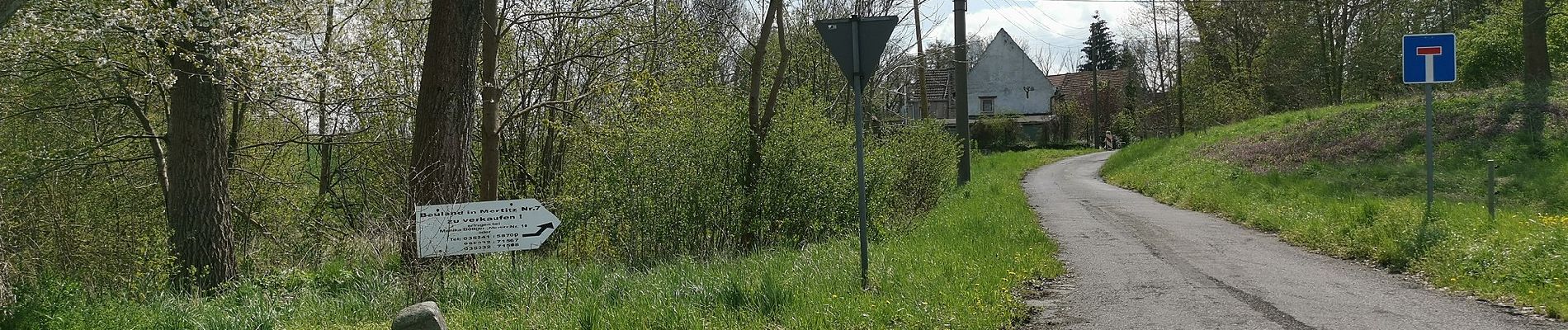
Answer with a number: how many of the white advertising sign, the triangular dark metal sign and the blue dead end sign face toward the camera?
2

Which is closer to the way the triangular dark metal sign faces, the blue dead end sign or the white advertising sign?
the blue dead end sign

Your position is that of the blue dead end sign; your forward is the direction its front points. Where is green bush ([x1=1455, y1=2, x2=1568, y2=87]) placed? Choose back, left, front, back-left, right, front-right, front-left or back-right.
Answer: back

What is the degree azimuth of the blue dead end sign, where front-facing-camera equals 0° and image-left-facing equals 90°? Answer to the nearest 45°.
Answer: approximately 0°

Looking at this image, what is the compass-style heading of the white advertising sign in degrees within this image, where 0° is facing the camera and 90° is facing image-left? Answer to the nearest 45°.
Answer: approximately 0°

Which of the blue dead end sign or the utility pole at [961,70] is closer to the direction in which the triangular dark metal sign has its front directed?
the utility pole

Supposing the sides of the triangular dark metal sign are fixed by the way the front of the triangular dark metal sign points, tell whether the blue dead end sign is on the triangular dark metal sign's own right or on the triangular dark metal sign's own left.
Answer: on the triangular dark metal sign's own right

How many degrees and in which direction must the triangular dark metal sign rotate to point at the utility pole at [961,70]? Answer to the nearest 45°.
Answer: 0° — it already faces it

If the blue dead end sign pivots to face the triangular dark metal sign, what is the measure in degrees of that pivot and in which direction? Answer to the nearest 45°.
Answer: approximately 45° to its right

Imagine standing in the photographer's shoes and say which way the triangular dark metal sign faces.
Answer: facing away from the viewer
